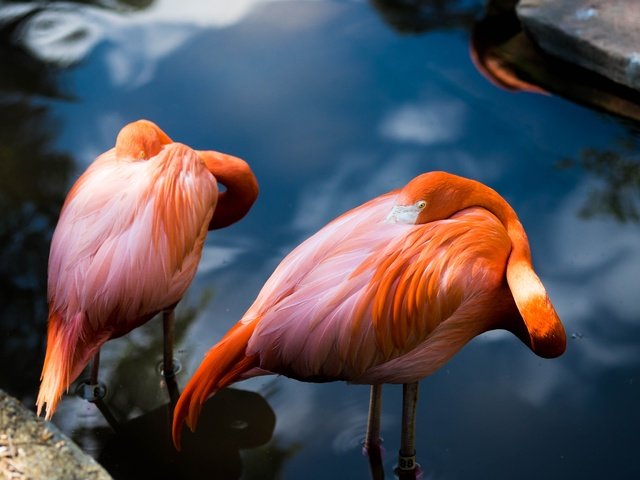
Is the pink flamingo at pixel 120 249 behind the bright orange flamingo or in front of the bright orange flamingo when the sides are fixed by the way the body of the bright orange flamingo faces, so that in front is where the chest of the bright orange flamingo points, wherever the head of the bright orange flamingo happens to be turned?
behind

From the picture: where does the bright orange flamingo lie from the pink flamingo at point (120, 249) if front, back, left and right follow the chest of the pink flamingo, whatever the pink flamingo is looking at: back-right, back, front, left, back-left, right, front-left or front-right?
right

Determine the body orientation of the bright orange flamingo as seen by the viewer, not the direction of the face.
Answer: to the viewer's right

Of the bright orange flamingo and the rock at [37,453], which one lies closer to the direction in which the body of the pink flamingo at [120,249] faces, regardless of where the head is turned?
the bright orange flamingo

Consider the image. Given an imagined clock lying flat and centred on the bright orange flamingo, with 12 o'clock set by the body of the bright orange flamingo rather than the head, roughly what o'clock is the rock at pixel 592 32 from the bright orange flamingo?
The rock is roughly at 10 o'clock from the bright orange flamingo.

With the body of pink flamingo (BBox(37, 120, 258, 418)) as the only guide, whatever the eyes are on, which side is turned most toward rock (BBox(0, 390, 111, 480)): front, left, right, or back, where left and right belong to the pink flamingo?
back

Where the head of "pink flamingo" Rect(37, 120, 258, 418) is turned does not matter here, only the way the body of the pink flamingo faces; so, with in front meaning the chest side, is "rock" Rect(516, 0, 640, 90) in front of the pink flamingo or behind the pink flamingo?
in front

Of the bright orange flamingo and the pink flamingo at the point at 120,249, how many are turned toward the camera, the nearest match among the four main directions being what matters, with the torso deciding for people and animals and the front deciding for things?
0

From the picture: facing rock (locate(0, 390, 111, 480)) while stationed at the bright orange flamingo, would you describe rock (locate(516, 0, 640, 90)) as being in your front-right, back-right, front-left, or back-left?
back-right

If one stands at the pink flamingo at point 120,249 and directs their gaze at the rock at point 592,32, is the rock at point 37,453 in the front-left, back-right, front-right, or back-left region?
back-right

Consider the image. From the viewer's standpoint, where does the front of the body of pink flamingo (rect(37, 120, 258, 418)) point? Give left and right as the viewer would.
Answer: facing away from the viewer and to the right of the viewer

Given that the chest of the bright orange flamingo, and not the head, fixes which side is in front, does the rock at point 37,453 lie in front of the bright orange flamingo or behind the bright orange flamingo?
behind
